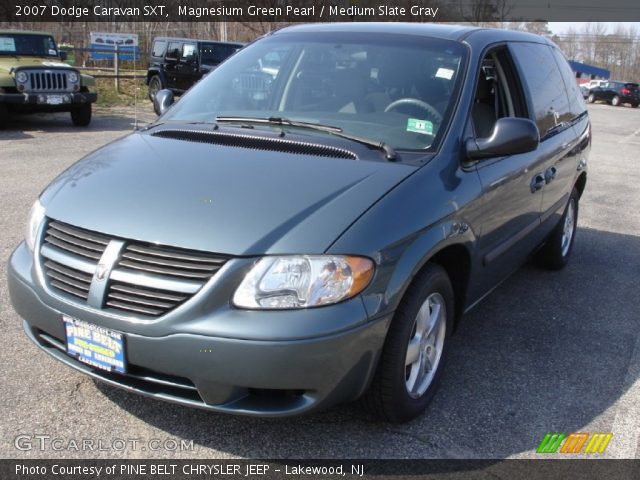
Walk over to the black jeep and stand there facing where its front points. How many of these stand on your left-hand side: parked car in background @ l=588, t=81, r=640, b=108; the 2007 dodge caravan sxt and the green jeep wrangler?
1

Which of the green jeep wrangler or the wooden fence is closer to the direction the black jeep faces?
the green jeep wrangler

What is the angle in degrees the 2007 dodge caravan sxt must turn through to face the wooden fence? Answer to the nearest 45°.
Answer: approximately 135° to its right

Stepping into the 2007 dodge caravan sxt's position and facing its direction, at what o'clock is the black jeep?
The black jeep is roughly at 4 o'clock from the 2007 dodge caravan sxt.

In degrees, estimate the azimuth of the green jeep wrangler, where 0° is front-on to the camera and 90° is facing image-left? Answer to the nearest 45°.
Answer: approximately 315°

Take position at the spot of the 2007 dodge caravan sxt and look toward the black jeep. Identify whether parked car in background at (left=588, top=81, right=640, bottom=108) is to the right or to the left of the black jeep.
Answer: right

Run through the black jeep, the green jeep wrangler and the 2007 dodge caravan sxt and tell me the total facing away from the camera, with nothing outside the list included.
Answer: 0
